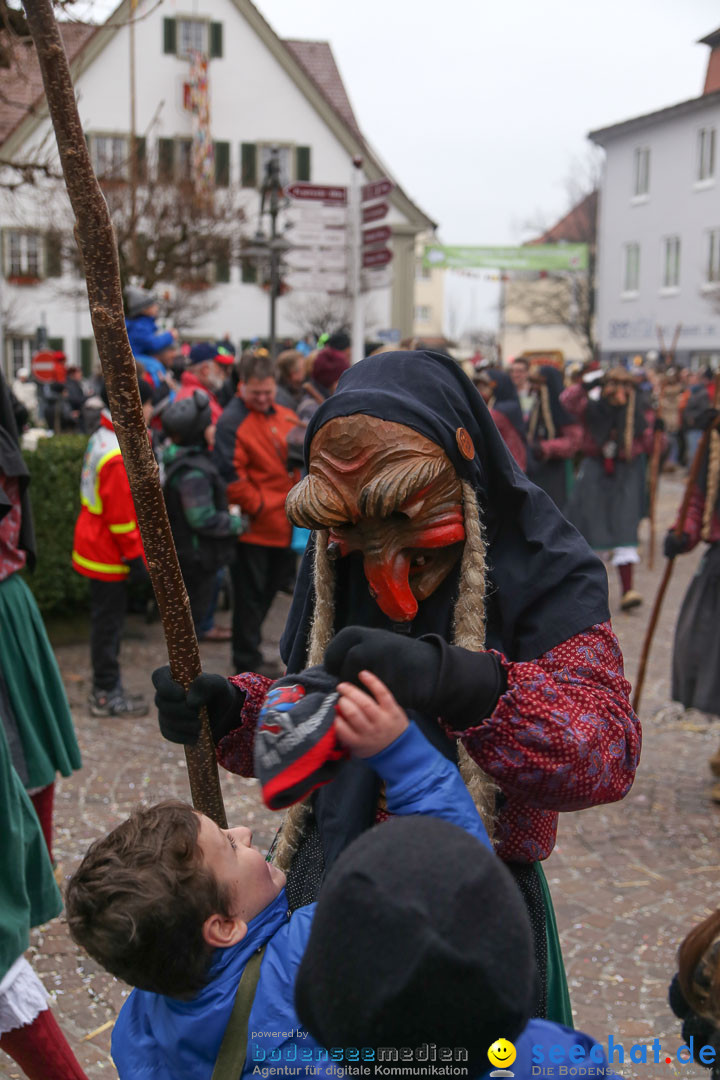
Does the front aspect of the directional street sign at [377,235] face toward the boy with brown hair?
yes

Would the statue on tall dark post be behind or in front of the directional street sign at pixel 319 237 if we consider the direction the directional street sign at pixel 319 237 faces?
behind

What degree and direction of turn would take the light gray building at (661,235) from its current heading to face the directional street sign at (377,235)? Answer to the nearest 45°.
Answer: approximately 45° to its left

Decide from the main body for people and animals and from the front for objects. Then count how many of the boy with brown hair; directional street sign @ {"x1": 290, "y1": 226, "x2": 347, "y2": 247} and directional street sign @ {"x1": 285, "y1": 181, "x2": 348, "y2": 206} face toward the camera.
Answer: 2

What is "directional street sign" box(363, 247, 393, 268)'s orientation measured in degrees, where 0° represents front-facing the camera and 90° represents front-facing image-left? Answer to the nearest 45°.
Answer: approximately 0°

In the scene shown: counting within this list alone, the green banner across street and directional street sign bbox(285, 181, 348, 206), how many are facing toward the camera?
2

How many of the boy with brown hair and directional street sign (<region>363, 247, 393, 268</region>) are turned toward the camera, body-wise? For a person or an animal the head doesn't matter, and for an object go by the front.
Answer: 1

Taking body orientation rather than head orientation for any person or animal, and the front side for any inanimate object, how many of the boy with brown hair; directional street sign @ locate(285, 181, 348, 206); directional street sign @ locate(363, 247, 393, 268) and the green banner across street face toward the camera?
3

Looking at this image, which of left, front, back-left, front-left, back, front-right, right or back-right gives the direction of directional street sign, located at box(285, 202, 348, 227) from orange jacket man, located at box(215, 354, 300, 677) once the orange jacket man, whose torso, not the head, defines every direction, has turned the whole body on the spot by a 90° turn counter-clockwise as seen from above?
front-left
